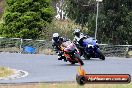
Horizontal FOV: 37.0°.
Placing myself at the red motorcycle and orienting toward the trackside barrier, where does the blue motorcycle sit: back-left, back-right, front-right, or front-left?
front-right

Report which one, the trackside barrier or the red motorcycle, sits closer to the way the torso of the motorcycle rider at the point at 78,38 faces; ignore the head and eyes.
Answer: the red motorcycle

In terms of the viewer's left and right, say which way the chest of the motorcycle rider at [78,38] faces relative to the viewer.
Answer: facing the viewer

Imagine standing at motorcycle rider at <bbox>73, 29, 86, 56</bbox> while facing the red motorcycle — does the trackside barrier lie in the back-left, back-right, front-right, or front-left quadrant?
back-right

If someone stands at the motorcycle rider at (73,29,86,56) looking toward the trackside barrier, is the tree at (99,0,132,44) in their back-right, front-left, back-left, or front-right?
front-right

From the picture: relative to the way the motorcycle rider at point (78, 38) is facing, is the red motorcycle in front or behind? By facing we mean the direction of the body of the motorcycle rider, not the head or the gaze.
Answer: in front

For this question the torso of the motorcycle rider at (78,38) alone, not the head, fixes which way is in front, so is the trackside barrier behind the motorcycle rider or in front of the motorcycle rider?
behind
